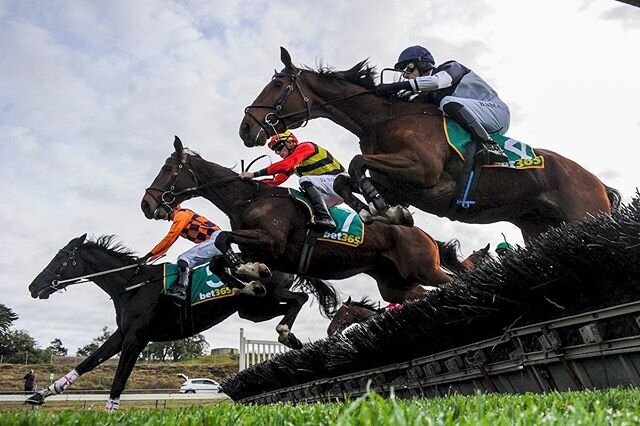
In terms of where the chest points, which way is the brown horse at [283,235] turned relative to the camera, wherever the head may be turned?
to the viewer's left

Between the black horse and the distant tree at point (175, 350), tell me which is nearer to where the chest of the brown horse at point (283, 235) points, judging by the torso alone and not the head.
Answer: the black horse

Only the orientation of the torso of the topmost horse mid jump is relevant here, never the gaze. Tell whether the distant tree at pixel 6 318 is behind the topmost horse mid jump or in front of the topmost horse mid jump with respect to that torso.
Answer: in front

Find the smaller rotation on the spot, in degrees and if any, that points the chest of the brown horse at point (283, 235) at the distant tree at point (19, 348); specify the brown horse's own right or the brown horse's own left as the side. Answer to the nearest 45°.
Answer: approximately 45° to the brown horse's own right

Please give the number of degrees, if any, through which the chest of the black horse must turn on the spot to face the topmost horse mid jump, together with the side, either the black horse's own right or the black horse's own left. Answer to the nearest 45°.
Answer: approximately 135° to the black horse's own left

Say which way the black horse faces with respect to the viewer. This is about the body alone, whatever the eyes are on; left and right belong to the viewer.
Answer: facing to the left of the viewer

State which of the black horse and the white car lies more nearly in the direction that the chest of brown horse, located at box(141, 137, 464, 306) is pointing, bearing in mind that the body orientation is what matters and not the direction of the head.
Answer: the black horse

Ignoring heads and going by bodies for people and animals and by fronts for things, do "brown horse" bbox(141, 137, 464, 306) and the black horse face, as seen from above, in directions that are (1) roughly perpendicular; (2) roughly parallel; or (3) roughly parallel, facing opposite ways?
roughly parallel

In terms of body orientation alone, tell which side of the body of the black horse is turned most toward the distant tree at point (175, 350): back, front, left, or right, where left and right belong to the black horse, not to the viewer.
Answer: right

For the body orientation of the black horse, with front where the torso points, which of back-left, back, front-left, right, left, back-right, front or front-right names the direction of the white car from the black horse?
right

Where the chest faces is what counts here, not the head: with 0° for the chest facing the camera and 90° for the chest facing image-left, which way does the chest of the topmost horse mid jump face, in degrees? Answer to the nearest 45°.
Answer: approximately 90°
